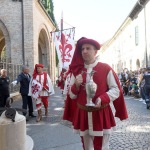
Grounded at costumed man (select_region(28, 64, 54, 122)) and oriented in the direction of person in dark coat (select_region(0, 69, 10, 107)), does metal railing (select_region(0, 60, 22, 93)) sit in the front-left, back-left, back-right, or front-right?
front-right

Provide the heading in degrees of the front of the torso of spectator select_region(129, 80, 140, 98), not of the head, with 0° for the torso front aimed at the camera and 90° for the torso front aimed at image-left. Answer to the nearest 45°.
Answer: approximately 90°

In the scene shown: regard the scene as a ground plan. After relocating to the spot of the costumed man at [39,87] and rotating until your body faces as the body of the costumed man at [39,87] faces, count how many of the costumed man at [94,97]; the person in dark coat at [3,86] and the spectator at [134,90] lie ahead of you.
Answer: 1

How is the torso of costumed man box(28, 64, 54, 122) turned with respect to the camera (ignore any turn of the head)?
toward the camera

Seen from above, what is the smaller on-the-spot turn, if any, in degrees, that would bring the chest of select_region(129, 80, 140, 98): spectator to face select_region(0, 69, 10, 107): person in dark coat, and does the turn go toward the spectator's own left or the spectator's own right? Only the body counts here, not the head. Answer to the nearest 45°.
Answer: approximately 45° to the spectator's own left

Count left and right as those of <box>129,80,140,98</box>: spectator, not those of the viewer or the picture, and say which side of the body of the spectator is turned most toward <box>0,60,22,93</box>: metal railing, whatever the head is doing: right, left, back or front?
front

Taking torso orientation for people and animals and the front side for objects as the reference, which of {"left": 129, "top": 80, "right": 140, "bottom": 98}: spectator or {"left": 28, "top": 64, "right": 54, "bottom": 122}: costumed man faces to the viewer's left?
the spectator

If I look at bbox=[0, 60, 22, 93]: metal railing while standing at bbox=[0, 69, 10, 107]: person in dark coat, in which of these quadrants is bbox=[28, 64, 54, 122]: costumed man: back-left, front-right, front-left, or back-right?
back-right

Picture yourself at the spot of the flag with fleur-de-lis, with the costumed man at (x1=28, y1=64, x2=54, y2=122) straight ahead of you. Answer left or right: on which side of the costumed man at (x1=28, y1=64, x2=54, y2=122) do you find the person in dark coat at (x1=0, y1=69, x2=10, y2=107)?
right

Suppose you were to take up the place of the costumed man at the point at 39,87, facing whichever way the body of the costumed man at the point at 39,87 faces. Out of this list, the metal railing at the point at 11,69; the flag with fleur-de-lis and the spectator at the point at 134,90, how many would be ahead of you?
0

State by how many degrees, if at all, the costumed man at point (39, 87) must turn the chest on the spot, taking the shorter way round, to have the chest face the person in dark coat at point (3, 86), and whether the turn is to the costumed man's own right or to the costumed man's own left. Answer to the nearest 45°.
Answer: approximately 135° to the costumed man's own right
